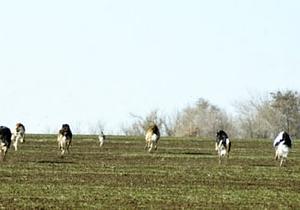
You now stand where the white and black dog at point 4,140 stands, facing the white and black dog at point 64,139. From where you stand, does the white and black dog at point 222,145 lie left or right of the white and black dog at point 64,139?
right

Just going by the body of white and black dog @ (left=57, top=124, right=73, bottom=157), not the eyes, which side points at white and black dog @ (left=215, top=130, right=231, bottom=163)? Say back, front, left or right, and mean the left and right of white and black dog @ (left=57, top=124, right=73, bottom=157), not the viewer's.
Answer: right

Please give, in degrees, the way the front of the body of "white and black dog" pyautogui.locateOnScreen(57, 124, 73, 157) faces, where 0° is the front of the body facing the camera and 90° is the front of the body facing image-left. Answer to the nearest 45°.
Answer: approximately 180°
